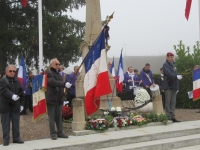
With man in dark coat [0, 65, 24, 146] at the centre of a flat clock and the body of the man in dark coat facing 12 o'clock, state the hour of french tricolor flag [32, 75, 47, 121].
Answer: The french tricolor flag is roughly at 9 o'clock from the man in dark coat.

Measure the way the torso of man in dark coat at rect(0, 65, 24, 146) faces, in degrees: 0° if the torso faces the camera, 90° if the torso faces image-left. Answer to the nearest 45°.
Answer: approximately 315°

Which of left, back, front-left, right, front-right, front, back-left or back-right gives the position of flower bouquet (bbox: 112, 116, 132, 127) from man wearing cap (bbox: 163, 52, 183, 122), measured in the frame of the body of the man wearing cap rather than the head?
right

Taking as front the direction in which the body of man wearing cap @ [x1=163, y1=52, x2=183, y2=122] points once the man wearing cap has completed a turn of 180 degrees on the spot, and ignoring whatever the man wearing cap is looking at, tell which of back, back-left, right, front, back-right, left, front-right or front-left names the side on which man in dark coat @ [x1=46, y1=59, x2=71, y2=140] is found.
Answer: left

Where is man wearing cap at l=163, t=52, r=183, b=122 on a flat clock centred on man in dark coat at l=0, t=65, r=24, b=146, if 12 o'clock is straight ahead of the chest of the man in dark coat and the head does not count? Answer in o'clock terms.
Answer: The man wearing cap is roughly at 10 o'clock from the man in dark coat.

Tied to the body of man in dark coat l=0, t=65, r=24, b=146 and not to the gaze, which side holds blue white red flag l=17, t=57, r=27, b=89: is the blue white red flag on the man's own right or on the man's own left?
on the man's own left

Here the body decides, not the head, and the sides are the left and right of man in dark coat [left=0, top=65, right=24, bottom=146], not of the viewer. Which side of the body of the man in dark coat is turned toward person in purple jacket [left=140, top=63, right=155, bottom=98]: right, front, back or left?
left

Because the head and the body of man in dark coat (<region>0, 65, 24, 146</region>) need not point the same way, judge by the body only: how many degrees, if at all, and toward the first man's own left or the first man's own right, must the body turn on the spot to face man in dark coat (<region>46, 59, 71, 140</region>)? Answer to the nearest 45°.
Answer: approximately 45° to the first man's own left

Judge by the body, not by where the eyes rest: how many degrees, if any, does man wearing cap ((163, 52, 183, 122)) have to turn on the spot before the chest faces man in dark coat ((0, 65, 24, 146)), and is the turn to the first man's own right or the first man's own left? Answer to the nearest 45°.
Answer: approximately 90° to the first man's own right

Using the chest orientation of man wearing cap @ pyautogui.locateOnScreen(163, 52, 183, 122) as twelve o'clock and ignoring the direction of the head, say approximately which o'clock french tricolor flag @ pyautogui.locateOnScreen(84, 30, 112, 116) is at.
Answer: The french tricolor flag is roughly at 3 o'clock from the man wearing cap.

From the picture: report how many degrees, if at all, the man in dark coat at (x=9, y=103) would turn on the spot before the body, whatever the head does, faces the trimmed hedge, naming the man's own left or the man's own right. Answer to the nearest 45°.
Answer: approximately 90° to the man's own left

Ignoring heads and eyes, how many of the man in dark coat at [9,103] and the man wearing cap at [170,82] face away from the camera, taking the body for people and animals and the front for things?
0
